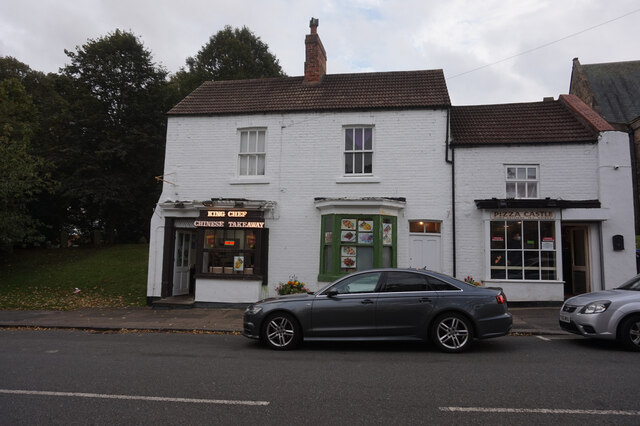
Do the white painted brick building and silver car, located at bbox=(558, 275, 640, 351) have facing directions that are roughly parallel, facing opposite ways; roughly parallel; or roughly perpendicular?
roughly perpendicular

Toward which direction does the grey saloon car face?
to the viewer's left

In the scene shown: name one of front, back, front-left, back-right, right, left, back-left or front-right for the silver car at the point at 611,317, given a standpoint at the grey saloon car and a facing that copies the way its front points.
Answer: back

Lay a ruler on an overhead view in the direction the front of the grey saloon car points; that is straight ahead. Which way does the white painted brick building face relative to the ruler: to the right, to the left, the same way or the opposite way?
to the left

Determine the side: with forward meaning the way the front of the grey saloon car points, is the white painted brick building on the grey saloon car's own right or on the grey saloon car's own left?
on the grey saloon car's own right

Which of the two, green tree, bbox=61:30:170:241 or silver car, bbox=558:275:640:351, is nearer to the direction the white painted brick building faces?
the silver car

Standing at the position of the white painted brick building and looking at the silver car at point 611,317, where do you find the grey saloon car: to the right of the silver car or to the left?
right

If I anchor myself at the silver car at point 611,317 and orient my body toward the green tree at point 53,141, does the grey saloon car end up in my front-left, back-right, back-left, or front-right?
front-left

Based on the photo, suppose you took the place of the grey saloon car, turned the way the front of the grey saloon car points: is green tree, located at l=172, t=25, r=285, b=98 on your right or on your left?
on your right

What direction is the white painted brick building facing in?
toward the camera

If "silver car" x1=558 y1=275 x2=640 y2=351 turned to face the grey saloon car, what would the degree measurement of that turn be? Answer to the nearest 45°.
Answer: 0° — it already faces it

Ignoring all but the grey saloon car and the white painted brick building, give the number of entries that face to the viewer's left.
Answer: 1

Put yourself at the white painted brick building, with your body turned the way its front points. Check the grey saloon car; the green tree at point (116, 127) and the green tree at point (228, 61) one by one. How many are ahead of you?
1

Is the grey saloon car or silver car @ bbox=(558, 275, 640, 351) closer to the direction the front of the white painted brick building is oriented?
the grey saloon car

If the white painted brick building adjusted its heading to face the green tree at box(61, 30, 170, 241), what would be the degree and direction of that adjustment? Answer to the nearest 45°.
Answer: approximately 135° to its right

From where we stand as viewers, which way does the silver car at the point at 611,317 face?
facing the viewer and to the left of the viewer
